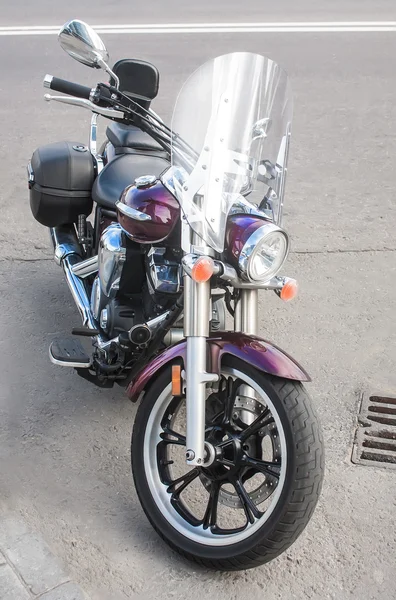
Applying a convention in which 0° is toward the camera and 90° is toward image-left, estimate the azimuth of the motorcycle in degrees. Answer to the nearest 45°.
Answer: approximately 315°
